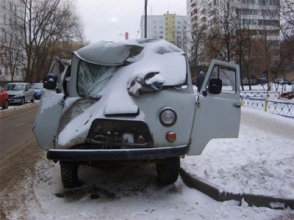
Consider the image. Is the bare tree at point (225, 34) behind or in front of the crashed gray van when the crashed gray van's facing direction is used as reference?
behind

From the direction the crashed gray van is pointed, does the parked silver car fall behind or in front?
behind

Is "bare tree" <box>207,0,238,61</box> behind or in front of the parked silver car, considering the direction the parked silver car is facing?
behind

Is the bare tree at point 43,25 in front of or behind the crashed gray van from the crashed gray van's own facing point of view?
behind

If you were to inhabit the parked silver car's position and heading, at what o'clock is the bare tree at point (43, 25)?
The bare tree is roughly at 5 o'clock from the parked silver car.

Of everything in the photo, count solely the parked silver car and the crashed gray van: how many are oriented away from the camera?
0

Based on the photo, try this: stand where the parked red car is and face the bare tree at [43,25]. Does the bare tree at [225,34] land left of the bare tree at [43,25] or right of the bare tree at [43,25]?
right

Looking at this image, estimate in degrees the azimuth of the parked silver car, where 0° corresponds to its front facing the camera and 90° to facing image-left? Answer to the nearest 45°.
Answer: approximately 45°

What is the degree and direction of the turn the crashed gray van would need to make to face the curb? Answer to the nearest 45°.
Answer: approximately 45° to its left

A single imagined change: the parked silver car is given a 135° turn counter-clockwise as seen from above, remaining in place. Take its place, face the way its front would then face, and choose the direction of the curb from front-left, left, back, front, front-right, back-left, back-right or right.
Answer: right

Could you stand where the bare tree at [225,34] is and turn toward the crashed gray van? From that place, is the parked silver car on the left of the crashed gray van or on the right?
right
